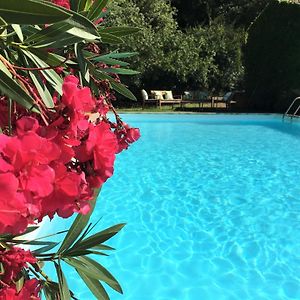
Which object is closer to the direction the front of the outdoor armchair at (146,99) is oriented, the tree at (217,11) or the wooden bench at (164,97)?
the wooden bench

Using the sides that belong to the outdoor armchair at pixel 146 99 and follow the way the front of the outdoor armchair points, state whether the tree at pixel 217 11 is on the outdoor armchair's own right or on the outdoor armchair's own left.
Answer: on the outdoor armchair's own left
